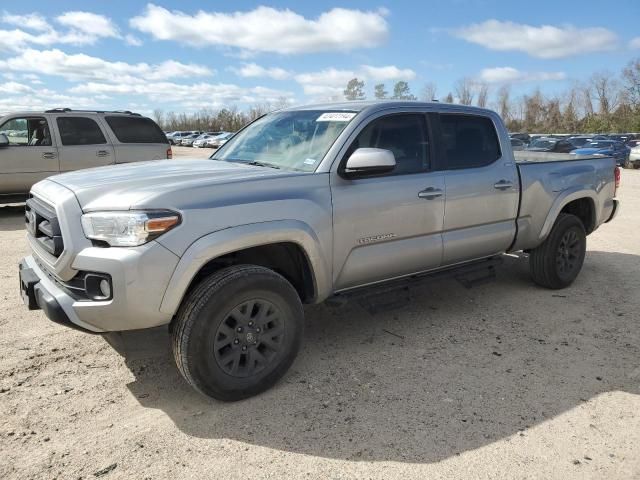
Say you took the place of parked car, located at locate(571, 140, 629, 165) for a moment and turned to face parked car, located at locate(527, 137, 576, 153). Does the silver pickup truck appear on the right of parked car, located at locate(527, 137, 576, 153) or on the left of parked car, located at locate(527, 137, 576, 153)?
left

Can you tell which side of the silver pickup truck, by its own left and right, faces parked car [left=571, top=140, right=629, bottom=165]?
back

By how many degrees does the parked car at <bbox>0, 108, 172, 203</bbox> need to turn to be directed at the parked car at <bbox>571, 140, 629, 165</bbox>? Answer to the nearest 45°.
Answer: approximately 180°

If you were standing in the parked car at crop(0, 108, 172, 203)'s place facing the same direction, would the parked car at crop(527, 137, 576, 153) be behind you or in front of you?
behind

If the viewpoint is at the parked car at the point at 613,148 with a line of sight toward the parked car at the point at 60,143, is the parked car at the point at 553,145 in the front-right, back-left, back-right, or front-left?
front-right

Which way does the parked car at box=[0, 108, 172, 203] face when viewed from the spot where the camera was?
facing to the left of the viewer

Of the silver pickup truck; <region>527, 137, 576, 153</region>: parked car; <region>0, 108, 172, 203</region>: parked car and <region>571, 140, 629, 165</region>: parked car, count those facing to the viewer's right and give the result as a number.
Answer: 0

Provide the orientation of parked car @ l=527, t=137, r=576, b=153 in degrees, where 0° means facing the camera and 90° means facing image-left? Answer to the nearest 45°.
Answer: approximately 45°

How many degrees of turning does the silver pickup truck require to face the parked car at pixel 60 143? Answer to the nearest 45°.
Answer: approximately 90° to its right

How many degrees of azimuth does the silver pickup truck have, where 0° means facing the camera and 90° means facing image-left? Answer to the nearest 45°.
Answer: approximately 45°

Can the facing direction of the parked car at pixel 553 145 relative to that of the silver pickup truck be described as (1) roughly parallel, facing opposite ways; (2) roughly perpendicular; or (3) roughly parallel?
roughly parallel

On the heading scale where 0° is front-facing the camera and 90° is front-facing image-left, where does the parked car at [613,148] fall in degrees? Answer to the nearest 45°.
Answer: approximately 45°

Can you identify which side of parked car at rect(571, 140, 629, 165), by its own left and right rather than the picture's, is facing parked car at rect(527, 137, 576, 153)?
front

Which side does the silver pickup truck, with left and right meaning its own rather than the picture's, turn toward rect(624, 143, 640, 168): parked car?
back
